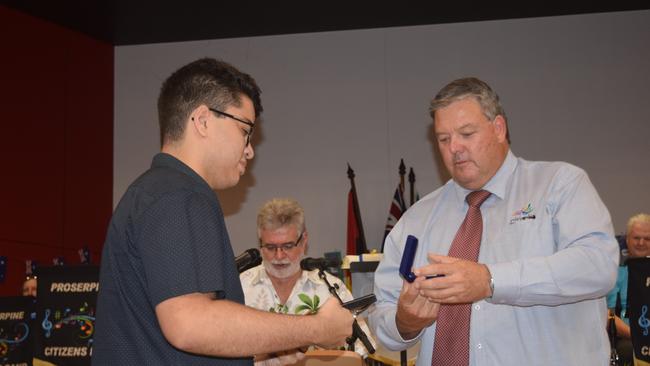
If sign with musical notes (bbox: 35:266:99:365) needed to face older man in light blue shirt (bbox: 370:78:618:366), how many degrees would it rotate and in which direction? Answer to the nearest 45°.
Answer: approximately 45° to its left

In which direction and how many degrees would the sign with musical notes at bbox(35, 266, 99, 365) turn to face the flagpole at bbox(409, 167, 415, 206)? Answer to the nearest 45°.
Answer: approximately 135° to its left

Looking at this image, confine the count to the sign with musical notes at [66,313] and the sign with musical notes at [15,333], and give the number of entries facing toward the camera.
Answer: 2

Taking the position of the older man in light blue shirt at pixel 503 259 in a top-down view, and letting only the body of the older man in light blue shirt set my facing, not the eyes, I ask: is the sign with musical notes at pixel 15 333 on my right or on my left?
on my right

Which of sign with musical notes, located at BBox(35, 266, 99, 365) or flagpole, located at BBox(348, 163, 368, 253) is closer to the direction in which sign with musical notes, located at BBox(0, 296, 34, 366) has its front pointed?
the sign with musical notes

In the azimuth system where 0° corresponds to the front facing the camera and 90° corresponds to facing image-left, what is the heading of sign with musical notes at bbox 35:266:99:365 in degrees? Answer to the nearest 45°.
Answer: approximately 0°

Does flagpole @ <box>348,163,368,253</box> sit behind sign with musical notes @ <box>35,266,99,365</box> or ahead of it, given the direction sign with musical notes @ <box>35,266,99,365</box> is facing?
behind

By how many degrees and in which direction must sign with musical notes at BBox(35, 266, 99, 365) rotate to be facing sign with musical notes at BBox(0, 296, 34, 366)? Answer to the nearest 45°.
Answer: approximately 135° to its right
